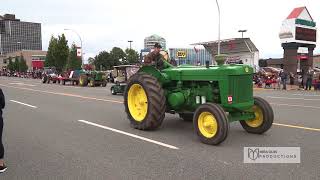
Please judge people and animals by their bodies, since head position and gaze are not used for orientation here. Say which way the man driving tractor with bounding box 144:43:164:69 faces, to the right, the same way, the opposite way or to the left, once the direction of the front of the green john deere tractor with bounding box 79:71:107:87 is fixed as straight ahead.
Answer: the same way

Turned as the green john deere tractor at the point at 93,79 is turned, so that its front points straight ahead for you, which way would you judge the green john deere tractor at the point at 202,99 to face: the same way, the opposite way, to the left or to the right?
the same way

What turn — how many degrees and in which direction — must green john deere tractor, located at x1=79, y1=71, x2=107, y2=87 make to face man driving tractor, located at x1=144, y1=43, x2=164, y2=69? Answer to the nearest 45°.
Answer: approximately 45° to its right

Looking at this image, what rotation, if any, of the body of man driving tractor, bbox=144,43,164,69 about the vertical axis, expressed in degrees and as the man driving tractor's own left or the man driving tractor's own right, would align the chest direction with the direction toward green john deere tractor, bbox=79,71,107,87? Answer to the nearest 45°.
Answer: approximately 135° to the man driving tractor's own left

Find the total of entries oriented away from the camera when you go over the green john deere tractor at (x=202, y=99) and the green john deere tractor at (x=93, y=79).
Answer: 0

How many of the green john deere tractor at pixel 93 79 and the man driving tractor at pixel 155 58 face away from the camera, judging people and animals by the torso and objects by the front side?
0

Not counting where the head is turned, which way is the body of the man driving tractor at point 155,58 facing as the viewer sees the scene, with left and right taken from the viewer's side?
facing the viewer and to the right of the viewer

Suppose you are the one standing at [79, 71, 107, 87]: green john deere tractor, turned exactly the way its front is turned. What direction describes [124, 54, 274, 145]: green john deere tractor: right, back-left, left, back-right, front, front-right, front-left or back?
front-right

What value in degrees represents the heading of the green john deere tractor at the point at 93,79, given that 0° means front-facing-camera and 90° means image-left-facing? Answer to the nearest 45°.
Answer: approximately 315°
